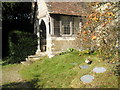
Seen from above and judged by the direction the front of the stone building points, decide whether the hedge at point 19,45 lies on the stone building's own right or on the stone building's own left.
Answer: on the stone building's own right

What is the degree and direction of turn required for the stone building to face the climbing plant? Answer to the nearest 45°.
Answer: approximately 135° to its left

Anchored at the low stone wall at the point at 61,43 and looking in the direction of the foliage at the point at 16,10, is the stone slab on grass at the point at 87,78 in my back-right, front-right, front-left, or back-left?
back-left
